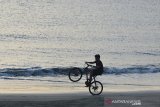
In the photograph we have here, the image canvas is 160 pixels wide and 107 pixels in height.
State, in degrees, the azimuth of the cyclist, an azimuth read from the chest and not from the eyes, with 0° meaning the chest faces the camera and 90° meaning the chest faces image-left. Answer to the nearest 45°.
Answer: approximately 90°
